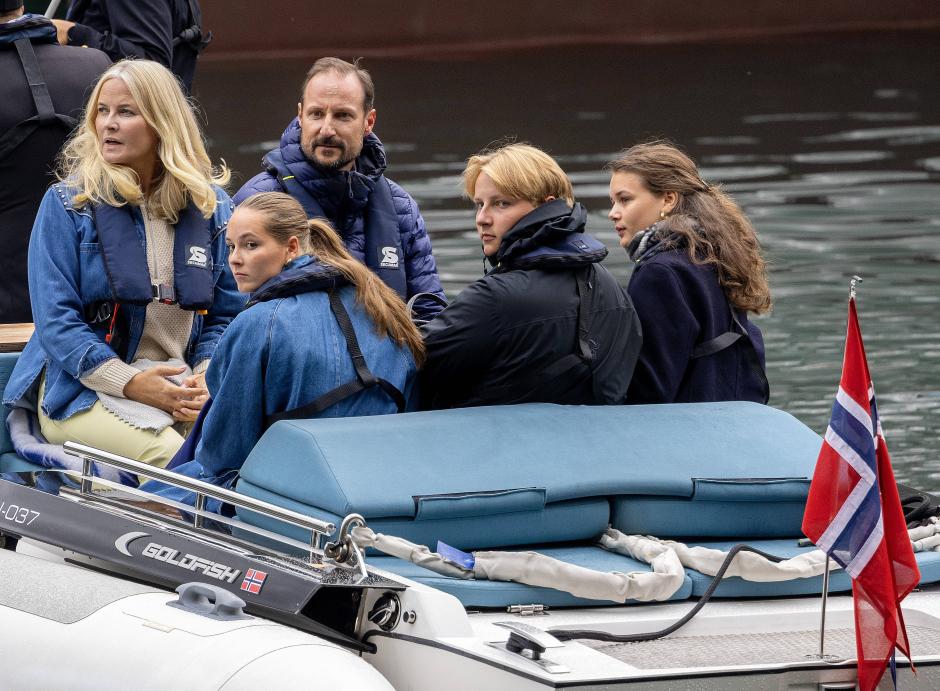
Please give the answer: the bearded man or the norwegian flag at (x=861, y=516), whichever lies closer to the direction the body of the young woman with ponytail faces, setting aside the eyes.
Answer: the bearded man

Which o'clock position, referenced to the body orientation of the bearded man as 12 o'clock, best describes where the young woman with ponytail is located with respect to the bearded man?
The young woman with ponytail is roughly at 12 o'clock from the bearded man.

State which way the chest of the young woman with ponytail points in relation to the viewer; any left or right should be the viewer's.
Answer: facing away from the viewer and to the left of the viewer
